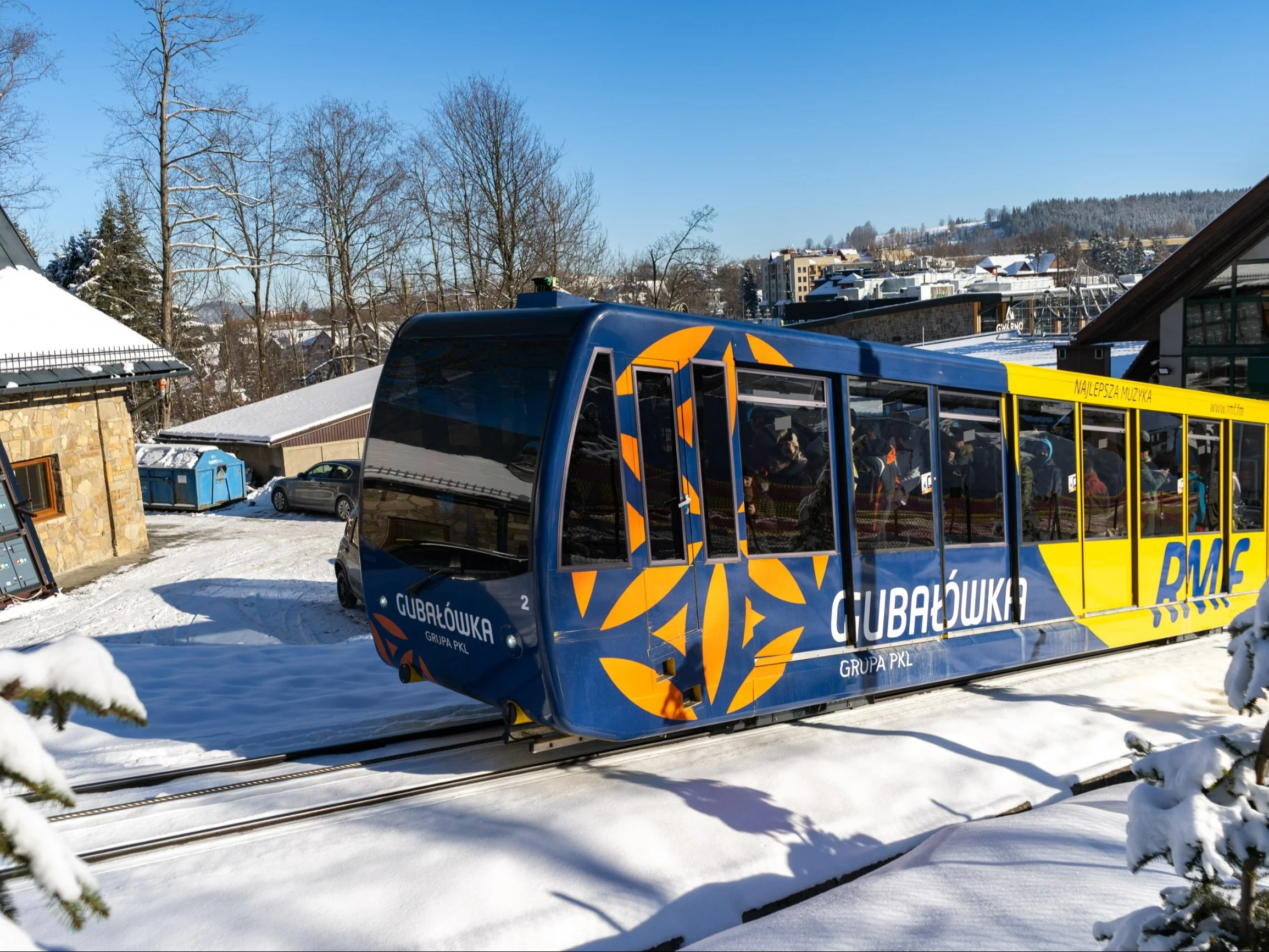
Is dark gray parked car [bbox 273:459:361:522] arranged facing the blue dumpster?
yes

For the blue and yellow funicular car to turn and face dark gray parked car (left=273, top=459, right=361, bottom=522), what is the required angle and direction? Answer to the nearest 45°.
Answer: approximately 90° to its right

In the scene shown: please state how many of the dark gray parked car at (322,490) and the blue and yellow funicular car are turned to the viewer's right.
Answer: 0

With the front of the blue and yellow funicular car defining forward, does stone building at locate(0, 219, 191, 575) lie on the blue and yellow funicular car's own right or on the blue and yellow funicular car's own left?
on the blue and yellow funicular car's own right

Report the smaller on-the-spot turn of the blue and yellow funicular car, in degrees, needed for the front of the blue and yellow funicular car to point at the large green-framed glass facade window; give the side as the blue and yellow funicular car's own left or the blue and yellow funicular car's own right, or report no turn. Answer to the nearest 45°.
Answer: approximately 180°

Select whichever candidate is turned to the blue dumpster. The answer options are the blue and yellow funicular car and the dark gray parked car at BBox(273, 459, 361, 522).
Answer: the dark gray parked car

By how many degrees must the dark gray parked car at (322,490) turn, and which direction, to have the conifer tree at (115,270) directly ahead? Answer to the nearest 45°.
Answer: approximately 45° to its right
